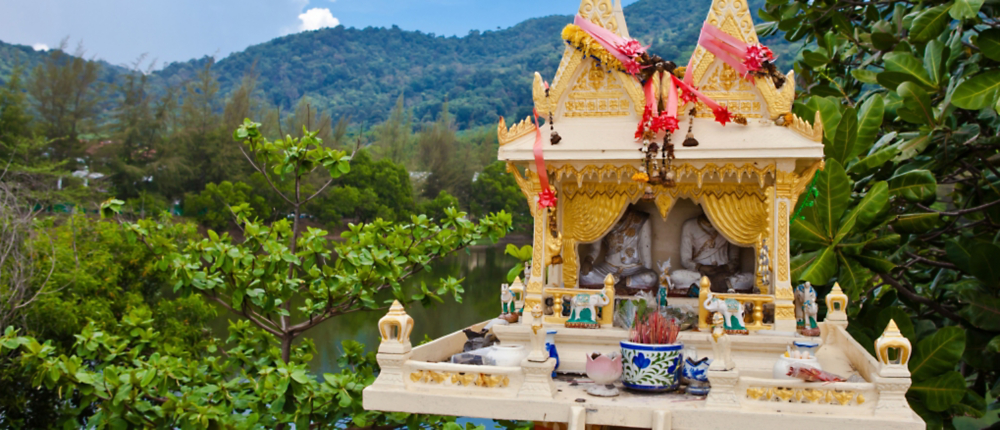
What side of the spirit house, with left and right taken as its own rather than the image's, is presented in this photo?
front

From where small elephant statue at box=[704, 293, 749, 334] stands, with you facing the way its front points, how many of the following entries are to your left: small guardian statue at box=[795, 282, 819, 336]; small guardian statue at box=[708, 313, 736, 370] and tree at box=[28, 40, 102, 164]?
1

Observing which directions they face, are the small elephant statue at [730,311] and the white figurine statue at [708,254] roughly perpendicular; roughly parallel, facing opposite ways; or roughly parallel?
roughly perpendicular

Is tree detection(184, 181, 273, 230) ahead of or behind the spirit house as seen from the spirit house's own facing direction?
behind

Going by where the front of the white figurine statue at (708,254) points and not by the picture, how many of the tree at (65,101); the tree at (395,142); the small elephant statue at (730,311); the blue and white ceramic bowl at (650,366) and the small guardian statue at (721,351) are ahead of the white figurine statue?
3

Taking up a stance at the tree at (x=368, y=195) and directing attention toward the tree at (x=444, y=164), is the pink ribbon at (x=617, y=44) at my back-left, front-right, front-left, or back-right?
back-right

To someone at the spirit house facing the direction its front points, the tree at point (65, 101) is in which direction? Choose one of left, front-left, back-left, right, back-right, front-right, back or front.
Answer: back-right

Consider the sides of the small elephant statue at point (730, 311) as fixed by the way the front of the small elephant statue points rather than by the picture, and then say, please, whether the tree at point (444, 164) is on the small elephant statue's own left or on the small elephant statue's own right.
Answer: on the small elephant statue's own right

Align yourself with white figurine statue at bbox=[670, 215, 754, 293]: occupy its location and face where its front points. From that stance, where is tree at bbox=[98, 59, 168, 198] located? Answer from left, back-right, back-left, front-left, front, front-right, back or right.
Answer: back-right

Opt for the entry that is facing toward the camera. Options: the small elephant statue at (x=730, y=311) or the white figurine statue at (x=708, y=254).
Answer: the white figurine statue

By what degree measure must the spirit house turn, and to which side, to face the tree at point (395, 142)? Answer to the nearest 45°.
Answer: approximately 180°

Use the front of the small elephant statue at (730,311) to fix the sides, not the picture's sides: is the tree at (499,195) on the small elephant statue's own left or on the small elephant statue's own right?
on the small elephant statue's own right
